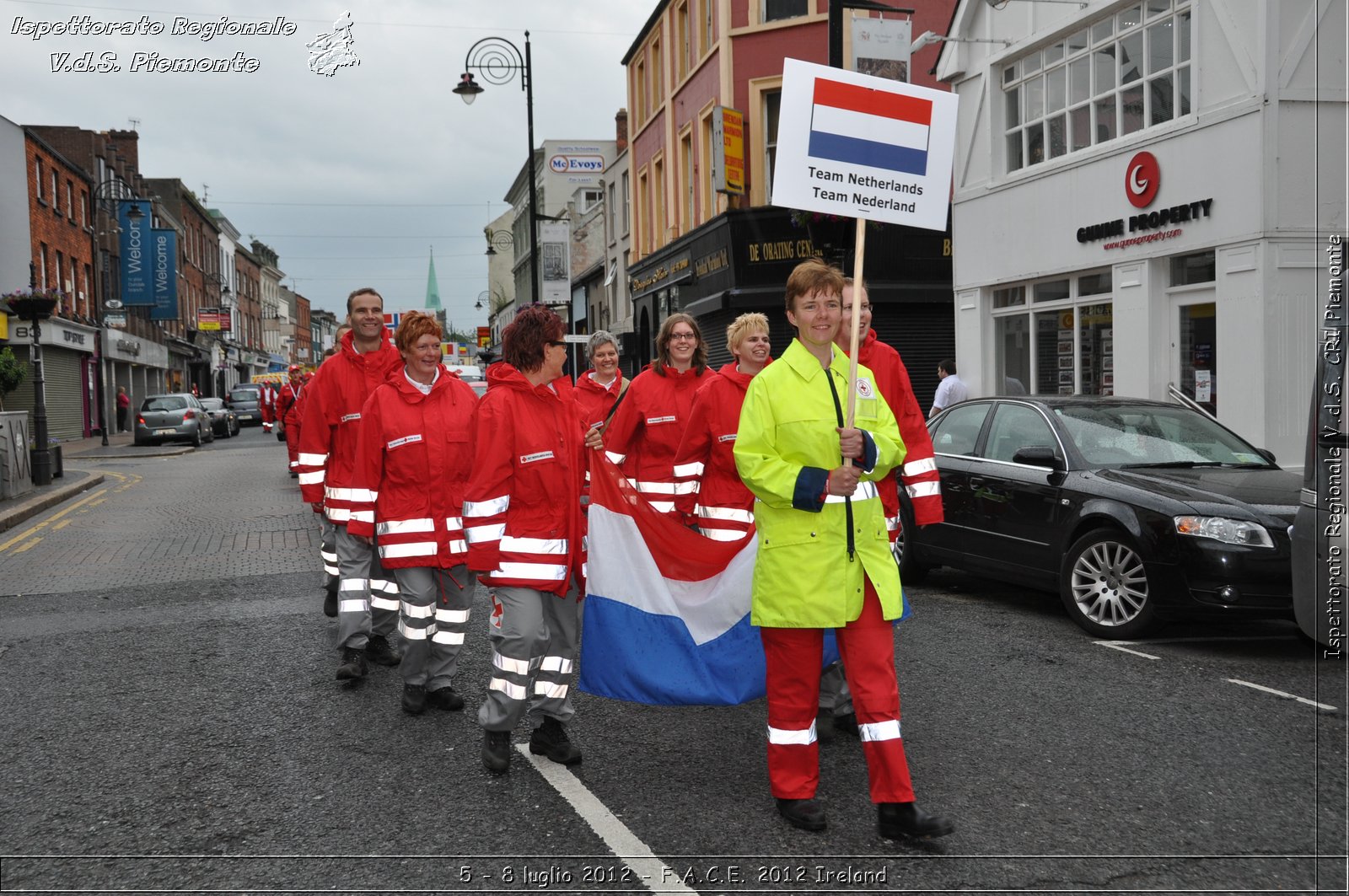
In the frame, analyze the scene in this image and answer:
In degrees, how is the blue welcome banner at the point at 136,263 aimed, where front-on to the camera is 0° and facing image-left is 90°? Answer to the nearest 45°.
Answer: approximately 0°

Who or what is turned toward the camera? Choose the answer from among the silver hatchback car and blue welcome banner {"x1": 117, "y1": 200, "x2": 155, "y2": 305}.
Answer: the blue welcome banner

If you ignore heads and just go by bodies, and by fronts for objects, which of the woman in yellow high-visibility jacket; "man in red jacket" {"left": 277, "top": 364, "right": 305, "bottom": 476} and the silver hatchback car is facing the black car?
the man in red jacket

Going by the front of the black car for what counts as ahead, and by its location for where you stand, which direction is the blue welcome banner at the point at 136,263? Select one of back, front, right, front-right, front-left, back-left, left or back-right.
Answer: back

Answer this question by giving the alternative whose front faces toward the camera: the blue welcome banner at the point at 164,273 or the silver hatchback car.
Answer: the blue welcome banner

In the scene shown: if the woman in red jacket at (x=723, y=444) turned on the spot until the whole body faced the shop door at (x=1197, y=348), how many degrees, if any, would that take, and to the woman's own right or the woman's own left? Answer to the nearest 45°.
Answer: approximately 90° to the woman's own left

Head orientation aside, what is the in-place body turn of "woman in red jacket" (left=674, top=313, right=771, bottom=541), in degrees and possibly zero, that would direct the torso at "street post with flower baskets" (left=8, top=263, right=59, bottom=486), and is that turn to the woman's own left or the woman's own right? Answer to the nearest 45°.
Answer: approximately 180°

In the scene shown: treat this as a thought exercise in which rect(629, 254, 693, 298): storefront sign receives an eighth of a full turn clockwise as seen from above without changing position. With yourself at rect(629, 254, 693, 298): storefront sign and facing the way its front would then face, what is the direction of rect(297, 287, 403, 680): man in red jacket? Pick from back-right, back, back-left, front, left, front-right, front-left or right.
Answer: left

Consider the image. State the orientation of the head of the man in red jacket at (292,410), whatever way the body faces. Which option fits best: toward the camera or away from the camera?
toward the camera

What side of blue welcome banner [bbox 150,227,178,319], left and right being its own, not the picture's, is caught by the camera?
front

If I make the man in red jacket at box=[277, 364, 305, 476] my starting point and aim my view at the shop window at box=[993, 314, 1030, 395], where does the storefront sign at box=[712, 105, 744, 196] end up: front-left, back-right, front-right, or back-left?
front-left

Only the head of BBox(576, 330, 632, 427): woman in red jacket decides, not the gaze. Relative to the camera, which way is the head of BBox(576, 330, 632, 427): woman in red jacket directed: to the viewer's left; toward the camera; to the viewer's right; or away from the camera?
toward the camera

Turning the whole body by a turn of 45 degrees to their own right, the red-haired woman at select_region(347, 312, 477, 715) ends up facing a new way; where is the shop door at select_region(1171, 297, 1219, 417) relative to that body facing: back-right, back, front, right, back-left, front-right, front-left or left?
back-left

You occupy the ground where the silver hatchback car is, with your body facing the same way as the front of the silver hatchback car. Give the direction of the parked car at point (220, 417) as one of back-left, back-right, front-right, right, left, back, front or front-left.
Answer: front-left

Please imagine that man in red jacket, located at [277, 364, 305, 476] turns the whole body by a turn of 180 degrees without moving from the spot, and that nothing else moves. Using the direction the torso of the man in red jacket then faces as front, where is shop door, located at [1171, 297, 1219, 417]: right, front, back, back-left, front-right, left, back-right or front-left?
back-right

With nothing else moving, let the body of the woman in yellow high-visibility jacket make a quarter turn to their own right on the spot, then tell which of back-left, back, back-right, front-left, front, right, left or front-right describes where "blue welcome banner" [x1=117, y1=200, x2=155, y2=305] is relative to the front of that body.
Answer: right
